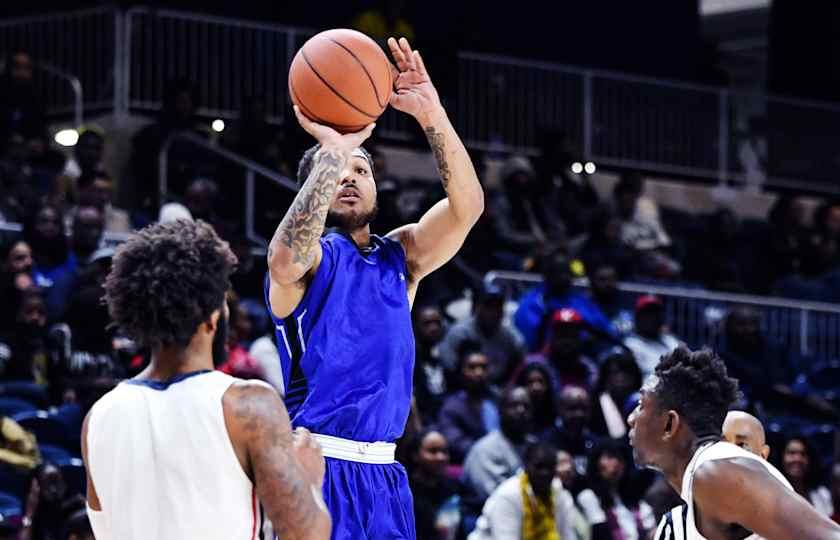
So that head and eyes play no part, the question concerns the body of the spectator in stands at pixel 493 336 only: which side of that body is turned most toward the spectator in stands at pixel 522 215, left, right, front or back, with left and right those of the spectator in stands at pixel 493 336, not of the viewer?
back

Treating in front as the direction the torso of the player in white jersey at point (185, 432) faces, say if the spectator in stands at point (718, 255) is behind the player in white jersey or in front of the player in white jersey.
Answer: in front

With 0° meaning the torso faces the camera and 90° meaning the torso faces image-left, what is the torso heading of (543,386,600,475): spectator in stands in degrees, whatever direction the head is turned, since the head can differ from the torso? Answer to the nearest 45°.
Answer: approximately 0°

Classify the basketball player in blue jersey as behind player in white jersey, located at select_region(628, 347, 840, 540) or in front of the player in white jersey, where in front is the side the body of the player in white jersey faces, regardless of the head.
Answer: in front

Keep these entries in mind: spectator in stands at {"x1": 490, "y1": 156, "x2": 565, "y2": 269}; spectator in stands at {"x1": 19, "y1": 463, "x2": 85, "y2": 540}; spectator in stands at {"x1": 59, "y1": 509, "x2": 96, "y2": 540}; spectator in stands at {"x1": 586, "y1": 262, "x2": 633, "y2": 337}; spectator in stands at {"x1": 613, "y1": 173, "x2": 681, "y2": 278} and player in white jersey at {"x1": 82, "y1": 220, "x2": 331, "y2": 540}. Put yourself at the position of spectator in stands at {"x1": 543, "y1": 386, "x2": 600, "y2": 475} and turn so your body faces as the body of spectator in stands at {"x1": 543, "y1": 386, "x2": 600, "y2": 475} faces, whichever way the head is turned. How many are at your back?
3

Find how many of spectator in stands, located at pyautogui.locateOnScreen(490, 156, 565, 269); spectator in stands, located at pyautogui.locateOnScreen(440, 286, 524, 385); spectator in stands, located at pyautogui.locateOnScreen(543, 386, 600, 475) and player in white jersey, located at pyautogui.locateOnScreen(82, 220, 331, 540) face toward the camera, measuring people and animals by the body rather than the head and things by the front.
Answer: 3

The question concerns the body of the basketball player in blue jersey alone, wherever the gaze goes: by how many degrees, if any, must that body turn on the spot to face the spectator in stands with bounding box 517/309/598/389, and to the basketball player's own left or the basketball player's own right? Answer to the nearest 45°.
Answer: approximately 135° to the basketball player's own left

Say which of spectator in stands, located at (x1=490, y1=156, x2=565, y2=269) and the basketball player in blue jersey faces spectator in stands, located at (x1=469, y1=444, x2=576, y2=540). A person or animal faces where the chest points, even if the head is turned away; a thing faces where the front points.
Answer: spectator in stands, located at (x1=490, y1=156, x2=565, y2=269)

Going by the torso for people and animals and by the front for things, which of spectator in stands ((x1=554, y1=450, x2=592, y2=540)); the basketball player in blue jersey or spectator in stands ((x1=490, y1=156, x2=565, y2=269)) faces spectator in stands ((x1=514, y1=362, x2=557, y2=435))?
spectator in stands ((x1=490, y1=156, x2=565, y2=269))

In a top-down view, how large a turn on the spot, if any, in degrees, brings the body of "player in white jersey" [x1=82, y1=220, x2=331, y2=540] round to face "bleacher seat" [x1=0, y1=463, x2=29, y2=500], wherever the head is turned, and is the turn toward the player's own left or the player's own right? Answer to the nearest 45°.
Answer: approximately 45° to the player's own left

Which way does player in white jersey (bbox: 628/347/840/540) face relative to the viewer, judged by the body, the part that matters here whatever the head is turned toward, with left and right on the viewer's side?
facing to the left of the viewer
